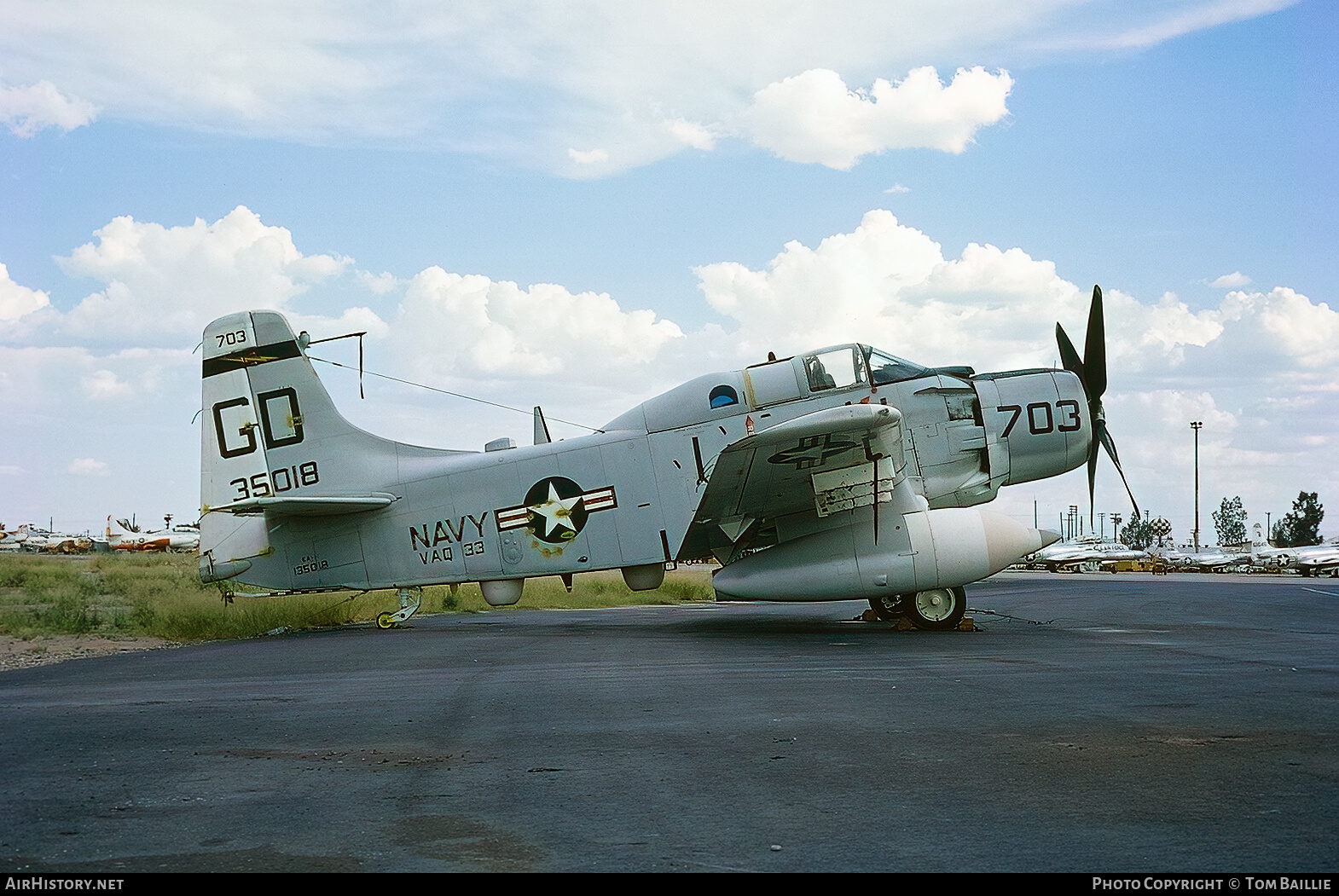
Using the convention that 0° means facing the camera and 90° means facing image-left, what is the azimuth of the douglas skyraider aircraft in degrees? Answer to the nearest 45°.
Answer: approximately 270°
